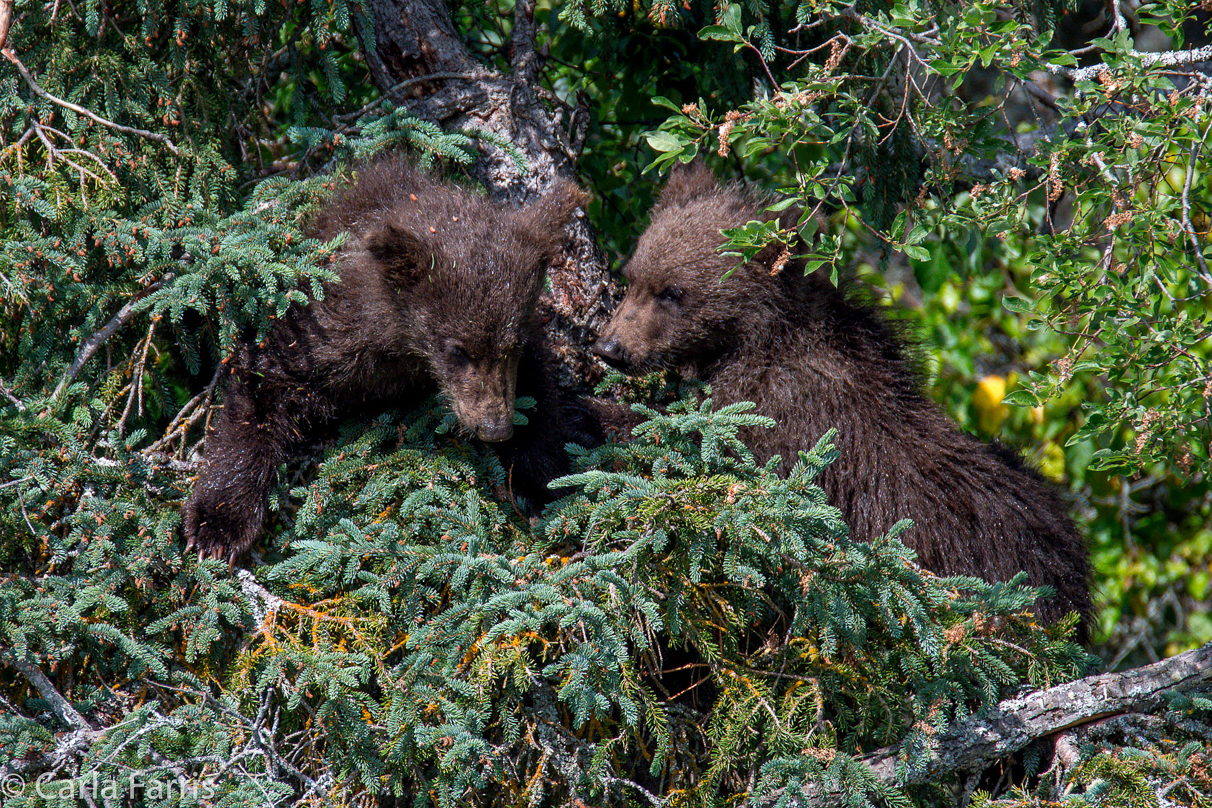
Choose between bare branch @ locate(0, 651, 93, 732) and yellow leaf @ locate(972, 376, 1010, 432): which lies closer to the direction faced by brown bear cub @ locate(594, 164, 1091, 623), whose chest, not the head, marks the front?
the bare branch

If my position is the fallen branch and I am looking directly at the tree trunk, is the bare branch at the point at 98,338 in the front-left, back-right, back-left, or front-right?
front-left

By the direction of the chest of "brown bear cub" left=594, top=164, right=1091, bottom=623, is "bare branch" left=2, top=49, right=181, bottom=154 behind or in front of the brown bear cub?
in front

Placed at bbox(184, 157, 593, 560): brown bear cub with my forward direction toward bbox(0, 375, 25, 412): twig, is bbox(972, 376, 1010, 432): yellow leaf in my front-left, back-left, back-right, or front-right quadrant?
back-right

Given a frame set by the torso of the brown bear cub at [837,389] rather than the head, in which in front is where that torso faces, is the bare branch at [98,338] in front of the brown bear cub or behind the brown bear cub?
in front

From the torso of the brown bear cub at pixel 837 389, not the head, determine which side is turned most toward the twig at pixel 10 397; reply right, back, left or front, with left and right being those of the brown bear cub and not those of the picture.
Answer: front

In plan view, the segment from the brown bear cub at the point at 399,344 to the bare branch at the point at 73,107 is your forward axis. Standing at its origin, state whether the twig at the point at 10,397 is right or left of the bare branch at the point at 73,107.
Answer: left

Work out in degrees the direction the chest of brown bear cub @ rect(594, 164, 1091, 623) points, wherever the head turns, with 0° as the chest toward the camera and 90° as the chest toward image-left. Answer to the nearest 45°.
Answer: approximately 90°

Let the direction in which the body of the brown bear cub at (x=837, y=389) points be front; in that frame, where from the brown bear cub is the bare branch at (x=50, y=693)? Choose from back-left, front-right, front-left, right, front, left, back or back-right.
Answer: front-left
